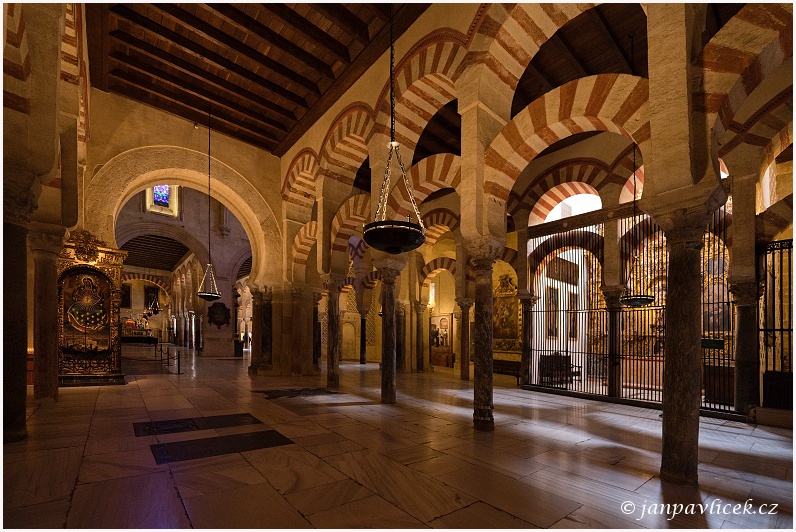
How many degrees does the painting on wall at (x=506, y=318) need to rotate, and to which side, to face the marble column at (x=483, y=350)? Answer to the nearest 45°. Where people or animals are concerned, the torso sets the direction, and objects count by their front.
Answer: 0° — it already faces it

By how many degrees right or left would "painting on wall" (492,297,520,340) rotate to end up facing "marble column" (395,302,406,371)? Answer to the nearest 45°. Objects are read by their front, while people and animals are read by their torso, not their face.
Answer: approximately 45° to its right

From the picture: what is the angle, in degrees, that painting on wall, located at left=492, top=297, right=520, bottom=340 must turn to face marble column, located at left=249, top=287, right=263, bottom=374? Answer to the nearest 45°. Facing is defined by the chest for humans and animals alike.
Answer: approximately 45° to its right

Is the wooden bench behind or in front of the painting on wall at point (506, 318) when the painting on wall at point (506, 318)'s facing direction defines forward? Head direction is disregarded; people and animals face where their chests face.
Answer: in front

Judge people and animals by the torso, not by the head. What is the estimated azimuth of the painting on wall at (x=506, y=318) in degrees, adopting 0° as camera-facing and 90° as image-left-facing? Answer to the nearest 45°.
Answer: approximately 0°

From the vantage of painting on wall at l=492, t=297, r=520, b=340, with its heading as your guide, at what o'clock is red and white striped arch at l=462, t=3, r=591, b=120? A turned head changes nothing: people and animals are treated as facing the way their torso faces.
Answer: The red and white striped arch is roughly at 12 o'clock from the painting on wall.
